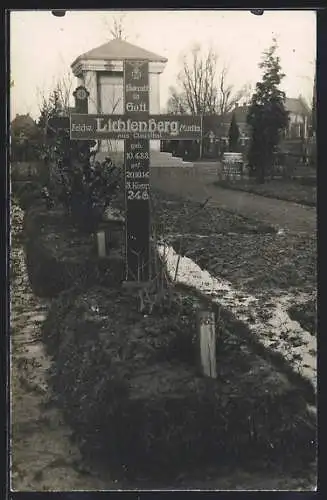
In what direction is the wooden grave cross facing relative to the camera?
toward the camera

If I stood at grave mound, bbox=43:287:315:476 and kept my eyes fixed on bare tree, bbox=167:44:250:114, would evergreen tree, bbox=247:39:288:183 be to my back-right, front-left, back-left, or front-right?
front-right
